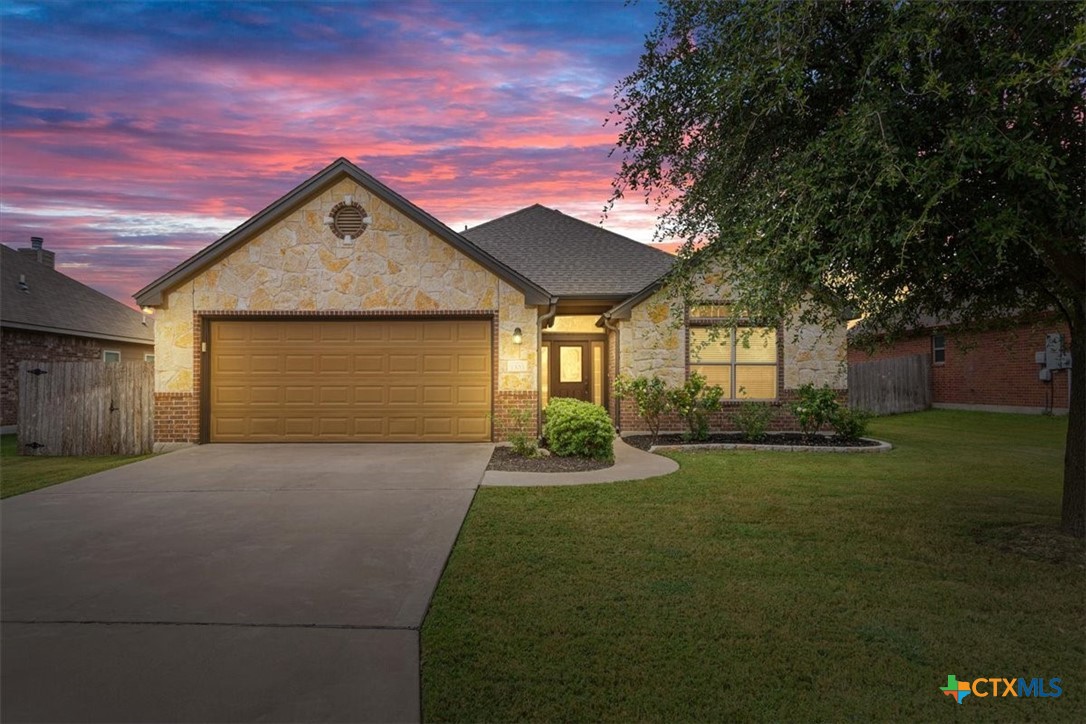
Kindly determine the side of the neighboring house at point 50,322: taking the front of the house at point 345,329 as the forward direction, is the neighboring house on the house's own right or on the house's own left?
on the house's own right

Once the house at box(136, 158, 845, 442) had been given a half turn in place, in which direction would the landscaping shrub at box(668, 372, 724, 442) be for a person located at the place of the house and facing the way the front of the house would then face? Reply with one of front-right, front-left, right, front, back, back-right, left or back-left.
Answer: right

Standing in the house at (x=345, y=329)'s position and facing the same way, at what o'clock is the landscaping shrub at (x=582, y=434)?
The landscaping shrub is roughly at 10 o'clock from the house.

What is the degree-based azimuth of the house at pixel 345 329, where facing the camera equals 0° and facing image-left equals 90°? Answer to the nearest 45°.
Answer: approximately 0°

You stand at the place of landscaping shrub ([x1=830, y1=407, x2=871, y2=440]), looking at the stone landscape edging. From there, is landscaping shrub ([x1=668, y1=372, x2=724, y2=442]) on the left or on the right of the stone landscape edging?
right

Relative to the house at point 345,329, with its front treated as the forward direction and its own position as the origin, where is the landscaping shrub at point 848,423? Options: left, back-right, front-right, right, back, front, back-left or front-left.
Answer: left

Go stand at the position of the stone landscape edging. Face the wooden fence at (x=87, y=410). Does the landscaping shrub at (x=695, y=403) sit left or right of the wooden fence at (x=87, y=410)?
right

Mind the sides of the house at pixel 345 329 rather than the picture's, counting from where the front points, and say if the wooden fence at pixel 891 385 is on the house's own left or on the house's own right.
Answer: on the house's own left

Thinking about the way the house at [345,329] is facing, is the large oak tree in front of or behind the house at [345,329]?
in front

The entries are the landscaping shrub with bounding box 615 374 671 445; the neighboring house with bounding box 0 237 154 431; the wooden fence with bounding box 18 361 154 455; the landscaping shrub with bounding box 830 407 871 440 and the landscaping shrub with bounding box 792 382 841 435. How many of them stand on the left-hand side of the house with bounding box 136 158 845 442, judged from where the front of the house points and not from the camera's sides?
3

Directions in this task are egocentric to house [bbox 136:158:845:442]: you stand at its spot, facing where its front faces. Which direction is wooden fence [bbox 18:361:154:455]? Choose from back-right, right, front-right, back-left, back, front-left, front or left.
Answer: right
